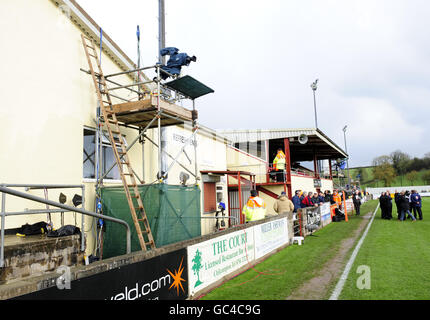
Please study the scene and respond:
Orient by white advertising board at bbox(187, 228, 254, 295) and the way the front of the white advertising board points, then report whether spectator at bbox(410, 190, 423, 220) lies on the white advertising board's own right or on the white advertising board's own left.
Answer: on the white advertising board's own left

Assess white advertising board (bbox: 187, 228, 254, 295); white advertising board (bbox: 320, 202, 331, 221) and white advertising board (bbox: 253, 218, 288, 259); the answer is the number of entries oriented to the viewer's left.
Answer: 0

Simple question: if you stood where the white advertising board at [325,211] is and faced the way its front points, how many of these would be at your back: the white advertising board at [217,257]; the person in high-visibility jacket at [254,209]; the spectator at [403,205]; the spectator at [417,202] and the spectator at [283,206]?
0

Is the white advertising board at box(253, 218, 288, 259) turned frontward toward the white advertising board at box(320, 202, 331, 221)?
no

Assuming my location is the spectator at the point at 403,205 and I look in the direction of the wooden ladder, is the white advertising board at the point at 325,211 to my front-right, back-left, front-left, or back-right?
front-right

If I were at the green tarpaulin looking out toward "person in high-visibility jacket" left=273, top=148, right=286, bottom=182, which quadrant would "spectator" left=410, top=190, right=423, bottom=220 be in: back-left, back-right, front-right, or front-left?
front-right

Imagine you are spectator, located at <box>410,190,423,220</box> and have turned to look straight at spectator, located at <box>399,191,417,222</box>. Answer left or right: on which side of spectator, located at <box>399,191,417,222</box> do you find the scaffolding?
left

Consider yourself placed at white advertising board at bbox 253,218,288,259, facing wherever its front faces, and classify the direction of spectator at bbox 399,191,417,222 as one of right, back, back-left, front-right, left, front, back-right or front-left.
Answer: left

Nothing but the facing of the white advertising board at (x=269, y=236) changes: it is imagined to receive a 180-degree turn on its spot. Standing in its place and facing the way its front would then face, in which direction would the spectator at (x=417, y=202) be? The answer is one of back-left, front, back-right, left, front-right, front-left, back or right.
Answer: right

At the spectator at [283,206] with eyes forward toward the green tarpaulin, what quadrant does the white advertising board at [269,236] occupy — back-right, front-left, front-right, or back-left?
front-left

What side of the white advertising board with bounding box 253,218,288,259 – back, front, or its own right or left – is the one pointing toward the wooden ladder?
right

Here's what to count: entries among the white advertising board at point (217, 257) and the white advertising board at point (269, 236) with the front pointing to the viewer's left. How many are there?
0

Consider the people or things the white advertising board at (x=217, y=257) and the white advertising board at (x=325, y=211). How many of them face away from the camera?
0

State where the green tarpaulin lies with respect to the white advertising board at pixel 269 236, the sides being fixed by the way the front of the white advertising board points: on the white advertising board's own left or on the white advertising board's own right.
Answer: on the white advertising board's own right

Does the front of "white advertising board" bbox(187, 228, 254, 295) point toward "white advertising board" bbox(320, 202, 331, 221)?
no

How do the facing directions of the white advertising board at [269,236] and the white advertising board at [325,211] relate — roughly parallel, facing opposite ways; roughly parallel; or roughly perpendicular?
roughly parallel

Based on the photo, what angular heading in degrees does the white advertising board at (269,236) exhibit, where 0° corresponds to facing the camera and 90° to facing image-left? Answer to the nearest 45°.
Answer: approximately 315°

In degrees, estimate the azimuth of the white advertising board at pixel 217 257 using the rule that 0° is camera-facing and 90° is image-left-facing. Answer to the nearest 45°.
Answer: approximately 315°

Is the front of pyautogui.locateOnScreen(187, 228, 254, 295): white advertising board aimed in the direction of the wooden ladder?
no

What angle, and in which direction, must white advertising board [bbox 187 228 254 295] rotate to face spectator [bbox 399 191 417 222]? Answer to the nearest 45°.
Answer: approximately 90° to its left
